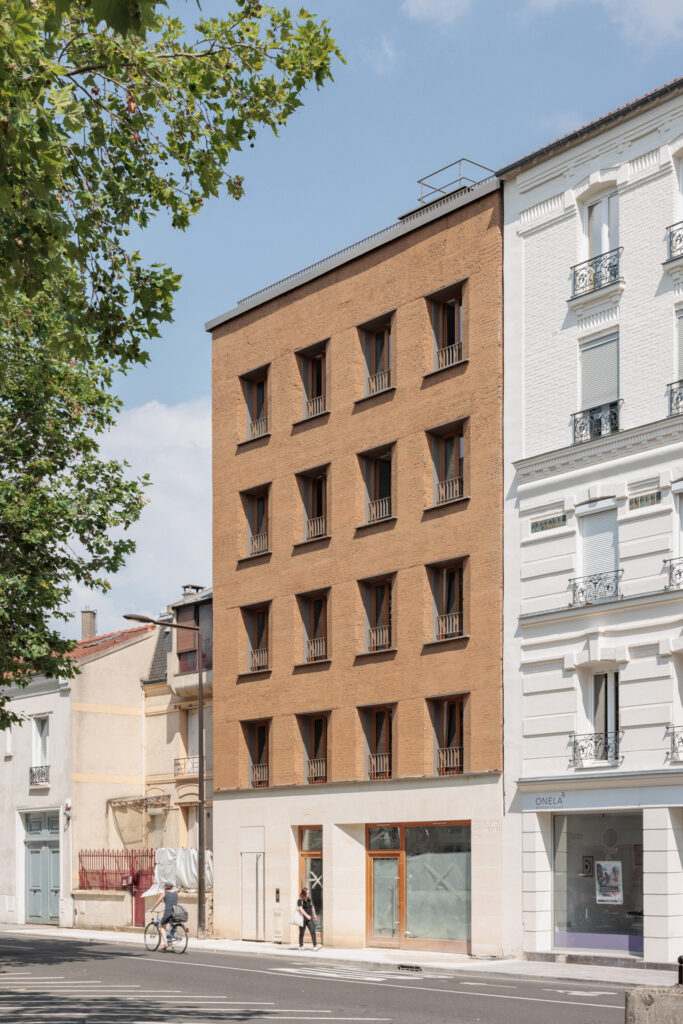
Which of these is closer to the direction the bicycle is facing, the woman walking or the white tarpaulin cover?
the white tarpaulin cover

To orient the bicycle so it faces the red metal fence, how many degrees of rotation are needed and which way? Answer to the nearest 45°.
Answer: approximately 45° to its right

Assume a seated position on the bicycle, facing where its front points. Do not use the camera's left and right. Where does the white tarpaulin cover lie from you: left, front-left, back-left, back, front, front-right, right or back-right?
front-right

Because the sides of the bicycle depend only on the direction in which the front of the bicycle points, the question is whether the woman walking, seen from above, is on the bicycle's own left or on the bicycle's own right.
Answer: on the bicycle's own right

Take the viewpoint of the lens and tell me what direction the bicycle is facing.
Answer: facing away from the viewer and to the left of the viewer
